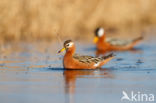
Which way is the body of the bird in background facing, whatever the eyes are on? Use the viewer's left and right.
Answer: facing to the left of the viewer

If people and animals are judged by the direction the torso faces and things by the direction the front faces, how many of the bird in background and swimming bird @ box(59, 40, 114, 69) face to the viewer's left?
2

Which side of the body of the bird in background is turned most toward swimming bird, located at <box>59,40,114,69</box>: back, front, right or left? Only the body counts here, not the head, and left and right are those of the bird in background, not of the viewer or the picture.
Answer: left

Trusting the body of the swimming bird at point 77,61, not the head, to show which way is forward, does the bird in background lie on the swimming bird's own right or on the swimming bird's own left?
on the swimming bird's own right

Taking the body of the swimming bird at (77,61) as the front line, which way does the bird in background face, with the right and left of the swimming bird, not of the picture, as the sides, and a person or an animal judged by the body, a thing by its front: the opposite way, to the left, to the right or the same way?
the same way

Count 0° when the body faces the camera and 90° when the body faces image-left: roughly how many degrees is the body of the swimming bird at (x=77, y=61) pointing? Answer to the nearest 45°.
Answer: approximately 90°
